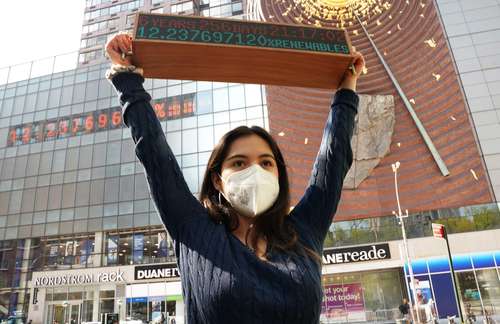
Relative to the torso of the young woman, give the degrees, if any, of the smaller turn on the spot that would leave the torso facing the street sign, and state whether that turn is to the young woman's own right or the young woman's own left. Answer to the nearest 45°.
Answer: approximately 90° to the young woman's own left

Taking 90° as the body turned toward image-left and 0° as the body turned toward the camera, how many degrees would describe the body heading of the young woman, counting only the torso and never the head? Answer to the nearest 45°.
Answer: approximately 315°
